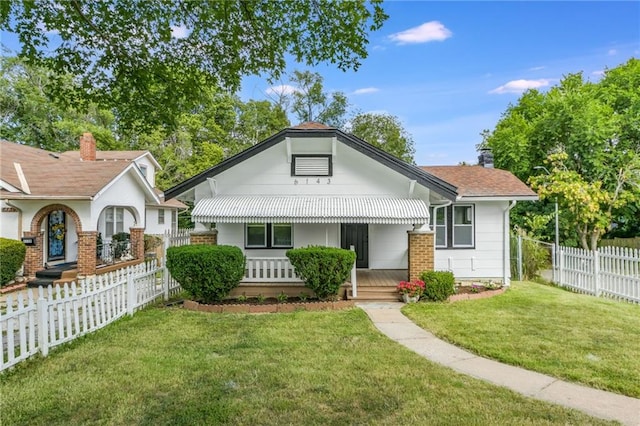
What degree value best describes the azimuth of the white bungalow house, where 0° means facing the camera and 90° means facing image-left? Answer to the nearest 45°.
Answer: approximately 0°

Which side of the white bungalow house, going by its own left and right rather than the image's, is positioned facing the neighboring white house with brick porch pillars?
right

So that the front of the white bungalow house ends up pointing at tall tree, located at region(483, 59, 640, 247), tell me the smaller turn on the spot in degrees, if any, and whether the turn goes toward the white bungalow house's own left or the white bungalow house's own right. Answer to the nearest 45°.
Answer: approximately 135° to the white bungalow house's own left

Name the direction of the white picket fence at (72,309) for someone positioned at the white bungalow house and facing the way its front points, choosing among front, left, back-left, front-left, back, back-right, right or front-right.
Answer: front-right

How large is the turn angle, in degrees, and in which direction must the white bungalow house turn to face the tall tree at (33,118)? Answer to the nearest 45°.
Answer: approximately 135° to its right

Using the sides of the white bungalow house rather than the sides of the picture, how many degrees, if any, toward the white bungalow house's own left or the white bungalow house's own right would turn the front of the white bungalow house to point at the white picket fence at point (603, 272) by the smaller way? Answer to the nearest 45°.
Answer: approximately 90° to the white bungalow house's own left

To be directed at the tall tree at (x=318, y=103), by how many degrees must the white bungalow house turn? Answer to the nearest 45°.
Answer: approximately 180°

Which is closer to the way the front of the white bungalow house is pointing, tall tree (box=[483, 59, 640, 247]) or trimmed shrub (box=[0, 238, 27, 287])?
the trimmed shrub

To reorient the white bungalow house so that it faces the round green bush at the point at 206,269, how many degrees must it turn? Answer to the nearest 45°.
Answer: approximately 45° to its right

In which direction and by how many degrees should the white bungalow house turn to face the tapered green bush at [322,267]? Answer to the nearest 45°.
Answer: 0° — it already faces it

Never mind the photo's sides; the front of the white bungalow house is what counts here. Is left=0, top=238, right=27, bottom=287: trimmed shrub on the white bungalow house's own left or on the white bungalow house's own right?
on the white bungalow house's own right
